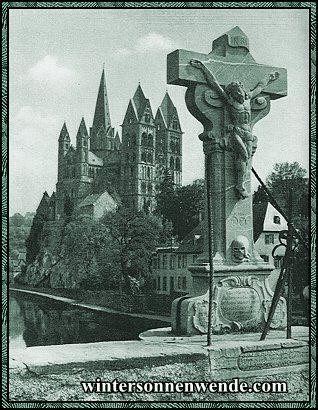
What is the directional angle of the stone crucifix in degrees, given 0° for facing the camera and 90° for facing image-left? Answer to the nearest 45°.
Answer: approximately 315°

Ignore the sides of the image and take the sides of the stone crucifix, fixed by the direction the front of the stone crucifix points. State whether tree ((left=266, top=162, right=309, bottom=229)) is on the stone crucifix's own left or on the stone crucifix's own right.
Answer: on the stone crucifix's own left

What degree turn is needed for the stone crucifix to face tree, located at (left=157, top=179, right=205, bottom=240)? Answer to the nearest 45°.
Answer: approximately 135° to its left

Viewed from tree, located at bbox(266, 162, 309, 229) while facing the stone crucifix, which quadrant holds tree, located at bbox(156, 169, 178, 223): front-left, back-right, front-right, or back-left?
back-right

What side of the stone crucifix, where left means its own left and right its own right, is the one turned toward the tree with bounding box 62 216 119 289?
back

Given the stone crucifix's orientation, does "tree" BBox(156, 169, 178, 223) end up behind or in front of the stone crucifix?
behind
